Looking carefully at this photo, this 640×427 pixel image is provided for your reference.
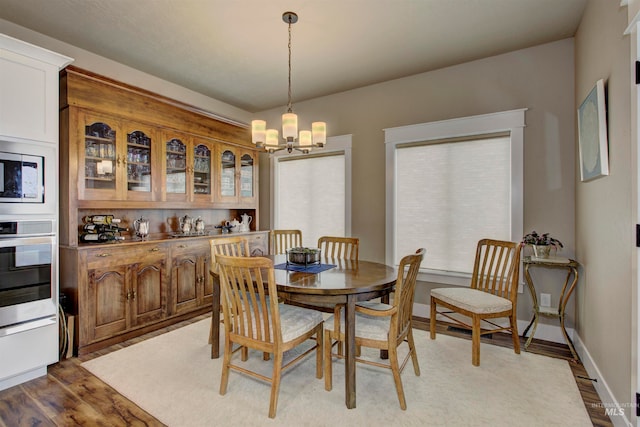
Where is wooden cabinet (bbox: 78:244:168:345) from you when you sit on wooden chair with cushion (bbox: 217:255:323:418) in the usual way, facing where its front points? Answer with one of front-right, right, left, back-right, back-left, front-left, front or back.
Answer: left

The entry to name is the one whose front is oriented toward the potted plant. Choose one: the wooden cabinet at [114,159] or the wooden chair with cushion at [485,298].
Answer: the wooden cabinet

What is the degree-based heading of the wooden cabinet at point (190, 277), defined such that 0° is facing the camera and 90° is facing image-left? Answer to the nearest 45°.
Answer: approximately 315°

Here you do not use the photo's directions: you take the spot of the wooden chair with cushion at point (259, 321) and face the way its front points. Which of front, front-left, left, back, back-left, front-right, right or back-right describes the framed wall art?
front-right

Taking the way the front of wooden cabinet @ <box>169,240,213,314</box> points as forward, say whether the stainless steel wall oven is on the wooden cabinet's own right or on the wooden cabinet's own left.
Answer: on the wooden cabinet's own right

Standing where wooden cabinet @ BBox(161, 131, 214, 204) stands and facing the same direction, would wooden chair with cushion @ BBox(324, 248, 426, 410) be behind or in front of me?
in front

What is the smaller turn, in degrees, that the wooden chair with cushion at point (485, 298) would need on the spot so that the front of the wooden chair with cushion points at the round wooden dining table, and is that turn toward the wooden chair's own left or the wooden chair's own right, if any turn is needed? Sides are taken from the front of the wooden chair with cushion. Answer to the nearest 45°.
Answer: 0° — it already faces it

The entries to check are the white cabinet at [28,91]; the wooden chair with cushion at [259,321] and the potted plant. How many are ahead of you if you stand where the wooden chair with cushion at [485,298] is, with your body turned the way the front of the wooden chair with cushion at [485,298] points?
2
